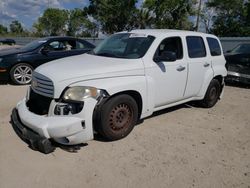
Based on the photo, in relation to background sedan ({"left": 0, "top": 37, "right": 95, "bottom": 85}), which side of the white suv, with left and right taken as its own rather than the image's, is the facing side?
right

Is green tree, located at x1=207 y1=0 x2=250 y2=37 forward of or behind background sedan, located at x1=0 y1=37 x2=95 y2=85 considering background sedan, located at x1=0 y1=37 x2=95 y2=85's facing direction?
behind

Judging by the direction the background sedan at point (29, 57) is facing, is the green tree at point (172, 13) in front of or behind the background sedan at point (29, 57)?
behind

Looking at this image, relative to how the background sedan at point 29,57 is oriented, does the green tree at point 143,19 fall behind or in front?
behind

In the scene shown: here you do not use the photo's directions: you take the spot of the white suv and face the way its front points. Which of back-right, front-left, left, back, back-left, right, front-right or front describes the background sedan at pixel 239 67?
back

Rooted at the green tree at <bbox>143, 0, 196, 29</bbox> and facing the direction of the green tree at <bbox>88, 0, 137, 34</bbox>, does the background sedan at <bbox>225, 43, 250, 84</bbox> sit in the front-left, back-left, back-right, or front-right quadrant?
back-left

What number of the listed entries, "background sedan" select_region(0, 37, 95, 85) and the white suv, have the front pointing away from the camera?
0

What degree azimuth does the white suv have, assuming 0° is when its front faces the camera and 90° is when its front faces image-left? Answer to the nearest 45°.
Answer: approximately 45°

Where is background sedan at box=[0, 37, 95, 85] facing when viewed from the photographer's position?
facing the viewer and to the left of the viewer

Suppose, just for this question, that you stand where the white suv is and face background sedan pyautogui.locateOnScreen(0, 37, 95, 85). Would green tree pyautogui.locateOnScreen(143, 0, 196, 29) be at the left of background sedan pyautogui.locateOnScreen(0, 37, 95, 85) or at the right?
right

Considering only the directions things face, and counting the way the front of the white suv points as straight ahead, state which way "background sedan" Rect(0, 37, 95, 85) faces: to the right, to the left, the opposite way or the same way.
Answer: the same way

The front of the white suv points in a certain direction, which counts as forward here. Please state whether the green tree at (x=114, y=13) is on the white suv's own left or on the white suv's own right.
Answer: on the white suv's own right
